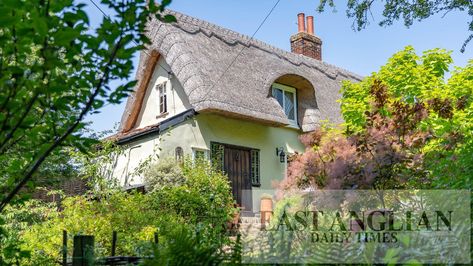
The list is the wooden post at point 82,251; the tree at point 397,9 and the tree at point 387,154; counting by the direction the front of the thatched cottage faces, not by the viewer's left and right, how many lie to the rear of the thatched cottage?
0

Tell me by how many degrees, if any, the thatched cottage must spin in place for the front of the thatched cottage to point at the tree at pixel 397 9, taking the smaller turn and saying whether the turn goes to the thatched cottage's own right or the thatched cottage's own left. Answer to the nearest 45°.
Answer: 0° — it already faces it

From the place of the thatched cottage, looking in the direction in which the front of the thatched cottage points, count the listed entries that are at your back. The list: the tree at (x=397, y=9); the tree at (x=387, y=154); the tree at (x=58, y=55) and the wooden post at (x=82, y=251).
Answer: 0

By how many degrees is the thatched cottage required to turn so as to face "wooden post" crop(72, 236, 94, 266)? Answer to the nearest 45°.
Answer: approximately 45° to its right

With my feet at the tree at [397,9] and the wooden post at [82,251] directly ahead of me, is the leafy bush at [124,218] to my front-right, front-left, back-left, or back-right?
front-right

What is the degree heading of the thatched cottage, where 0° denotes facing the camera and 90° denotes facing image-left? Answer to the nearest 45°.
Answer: approximately 315°

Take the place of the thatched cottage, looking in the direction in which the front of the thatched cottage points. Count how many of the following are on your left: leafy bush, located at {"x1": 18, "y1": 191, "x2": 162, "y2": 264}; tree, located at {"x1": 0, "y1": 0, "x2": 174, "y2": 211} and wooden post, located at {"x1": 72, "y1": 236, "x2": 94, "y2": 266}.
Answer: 0

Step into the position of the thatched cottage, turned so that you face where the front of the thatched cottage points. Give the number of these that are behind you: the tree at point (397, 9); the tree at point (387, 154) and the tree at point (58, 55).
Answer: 0

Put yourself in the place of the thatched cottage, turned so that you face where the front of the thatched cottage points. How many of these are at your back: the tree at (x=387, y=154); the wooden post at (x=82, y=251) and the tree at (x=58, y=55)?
0

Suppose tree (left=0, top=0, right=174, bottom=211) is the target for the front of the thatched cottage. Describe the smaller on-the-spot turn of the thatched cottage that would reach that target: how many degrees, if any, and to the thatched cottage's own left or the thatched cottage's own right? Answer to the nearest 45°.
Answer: approximately 45° to the thatched cottage's own right

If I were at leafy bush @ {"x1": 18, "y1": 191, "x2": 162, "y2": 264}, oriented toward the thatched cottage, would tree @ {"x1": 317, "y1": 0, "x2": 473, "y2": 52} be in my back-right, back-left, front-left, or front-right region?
front-right

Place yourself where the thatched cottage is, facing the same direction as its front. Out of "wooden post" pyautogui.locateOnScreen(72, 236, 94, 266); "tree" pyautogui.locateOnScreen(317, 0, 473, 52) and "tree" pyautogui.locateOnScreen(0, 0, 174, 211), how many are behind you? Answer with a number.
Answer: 0

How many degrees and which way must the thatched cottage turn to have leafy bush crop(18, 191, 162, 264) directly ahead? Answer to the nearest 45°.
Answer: approximately 45° to its right
